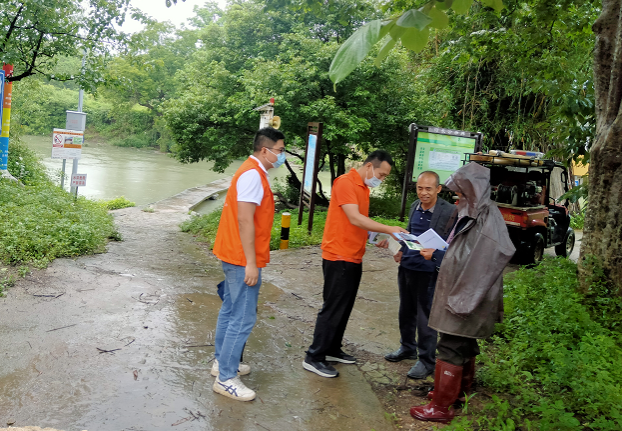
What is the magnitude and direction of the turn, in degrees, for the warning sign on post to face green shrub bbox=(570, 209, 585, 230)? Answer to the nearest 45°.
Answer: approximately 90° to its left

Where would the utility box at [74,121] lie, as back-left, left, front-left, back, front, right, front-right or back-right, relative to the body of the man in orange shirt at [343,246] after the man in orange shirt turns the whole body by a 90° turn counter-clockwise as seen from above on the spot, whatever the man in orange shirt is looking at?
front-left

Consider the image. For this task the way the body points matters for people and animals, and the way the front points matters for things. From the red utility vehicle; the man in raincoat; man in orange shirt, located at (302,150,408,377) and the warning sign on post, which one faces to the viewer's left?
the man in raincoat

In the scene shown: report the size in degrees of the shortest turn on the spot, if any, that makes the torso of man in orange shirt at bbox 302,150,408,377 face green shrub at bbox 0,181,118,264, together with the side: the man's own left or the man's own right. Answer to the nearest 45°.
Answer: approximately 135° to the man's own left

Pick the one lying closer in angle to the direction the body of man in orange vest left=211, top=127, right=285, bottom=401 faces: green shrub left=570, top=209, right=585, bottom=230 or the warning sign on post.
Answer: the green shrub

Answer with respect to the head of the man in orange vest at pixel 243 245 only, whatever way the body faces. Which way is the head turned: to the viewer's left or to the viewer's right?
to the viewer's right

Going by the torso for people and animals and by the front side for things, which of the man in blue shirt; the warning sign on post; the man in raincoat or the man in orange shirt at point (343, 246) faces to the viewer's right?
the man in orange shirt

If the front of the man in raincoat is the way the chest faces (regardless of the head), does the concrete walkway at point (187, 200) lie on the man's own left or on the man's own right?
on the man's own right

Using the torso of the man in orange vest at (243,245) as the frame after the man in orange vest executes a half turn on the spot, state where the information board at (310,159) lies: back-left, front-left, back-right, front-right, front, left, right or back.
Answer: right

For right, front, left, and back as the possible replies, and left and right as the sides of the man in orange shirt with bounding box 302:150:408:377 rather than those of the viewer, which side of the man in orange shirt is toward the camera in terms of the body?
right

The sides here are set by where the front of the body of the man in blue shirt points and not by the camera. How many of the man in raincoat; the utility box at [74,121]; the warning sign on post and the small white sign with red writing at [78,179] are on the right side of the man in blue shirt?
3

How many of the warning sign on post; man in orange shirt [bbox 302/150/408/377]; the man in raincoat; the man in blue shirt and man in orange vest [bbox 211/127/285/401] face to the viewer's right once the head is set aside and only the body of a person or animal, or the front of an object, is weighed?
2

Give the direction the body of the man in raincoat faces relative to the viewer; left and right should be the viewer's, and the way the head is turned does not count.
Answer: facing to the left of the viewer
